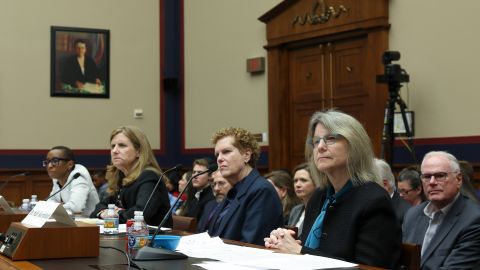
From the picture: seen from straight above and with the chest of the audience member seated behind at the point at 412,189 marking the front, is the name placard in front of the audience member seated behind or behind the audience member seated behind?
in front

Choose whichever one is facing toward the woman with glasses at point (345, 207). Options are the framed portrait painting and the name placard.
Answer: the framed portrait painting

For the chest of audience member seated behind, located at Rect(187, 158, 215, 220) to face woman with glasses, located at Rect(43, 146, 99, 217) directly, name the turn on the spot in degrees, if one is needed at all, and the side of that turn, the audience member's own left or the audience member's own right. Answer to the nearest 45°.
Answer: approximately 45° to the audience member's own right

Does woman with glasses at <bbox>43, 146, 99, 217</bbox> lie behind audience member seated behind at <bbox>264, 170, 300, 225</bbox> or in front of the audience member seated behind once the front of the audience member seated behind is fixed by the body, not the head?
in front

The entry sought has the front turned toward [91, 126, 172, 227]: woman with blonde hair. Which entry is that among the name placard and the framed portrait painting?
the framed portrait painting

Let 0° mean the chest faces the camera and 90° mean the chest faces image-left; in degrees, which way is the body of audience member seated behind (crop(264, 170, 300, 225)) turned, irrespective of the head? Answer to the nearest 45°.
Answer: approximately 45°

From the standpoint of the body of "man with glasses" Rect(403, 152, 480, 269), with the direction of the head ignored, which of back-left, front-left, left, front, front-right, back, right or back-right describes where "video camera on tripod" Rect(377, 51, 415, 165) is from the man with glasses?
back-right

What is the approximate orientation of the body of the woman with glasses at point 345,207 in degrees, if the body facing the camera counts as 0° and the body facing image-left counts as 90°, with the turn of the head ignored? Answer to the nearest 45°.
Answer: approximately 45°

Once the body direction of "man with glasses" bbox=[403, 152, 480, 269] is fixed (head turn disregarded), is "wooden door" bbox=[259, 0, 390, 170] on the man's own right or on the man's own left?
on the man's own right
